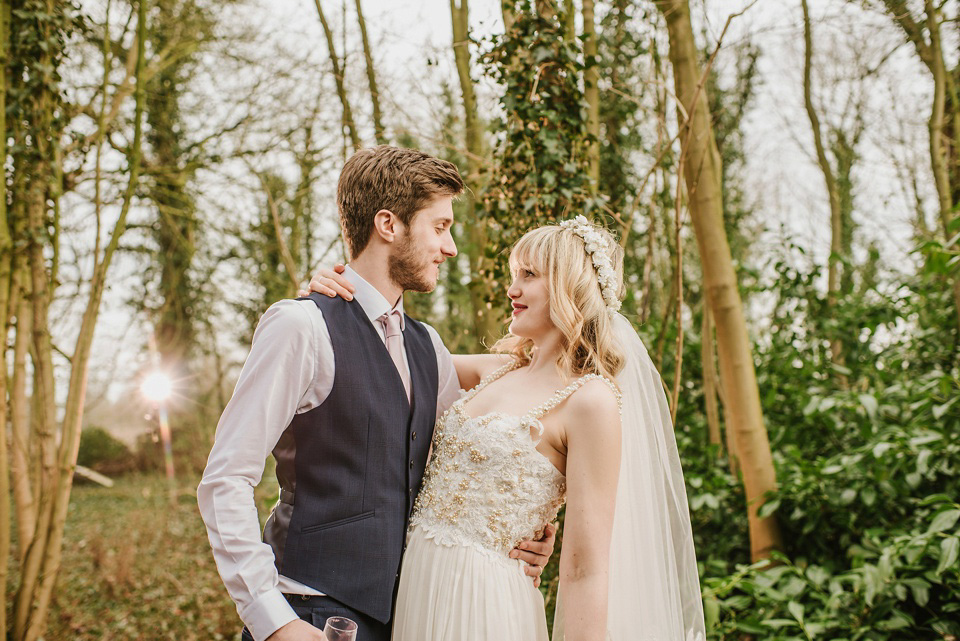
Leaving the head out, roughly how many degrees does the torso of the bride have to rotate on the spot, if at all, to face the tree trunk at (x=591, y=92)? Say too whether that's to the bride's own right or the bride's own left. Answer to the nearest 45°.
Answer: approximately 135° to the bride's own right

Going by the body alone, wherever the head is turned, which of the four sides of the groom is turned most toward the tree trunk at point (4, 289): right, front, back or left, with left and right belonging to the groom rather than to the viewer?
back

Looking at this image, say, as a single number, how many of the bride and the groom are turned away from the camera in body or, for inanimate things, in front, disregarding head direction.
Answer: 0

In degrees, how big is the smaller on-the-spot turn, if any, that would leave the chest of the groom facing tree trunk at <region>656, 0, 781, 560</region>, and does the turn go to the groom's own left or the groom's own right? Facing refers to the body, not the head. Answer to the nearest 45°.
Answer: approximately 90° to the groom's own left

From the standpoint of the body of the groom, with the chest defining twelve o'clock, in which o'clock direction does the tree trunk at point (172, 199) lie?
The tree trunk is roughly at 7 o'clock from the groom.

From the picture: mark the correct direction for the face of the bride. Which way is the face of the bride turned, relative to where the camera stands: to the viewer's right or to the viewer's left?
to the viewer's left

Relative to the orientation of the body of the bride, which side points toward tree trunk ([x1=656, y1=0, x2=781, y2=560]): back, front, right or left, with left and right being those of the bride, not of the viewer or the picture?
back

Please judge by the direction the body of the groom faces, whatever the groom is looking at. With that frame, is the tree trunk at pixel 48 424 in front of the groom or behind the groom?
behind

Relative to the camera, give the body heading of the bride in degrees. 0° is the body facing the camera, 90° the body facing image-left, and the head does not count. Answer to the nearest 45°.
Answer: approximately 45°

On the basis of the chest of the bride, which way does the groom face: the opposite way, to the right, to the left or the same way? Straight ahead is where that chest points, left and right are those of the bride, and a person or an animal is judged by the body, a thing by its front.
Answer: to the left

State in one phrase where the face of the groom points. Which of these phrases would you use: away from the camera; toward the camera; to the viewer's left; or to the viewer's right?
to the viewer's right

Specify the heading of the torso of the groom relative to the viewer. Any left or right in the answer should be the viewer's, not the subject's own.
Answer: facing the viewer and to the right of the viewer

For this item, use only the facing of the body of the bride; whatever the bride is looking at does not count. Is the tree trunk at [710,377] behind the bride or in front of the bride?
behind

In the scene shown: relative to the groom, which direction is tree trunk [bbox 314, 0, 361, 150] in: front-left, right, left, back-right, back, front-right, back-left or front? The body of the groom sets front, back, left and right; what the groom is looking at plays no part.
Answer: back-left
